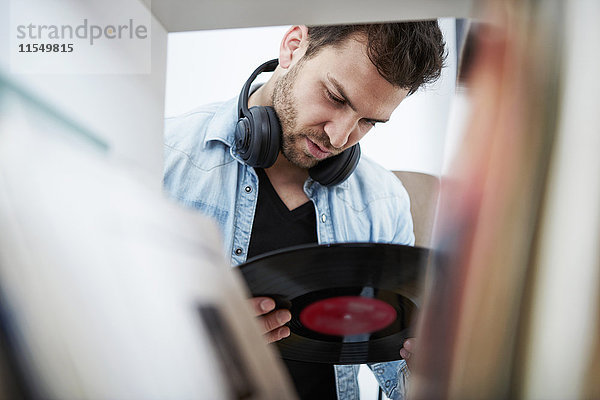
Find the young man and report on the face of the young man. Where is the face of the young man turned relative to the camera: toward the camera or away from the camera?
toward the camera

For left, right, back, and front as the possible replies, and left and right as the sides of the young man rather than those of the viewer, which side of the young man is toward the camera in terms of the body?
front
